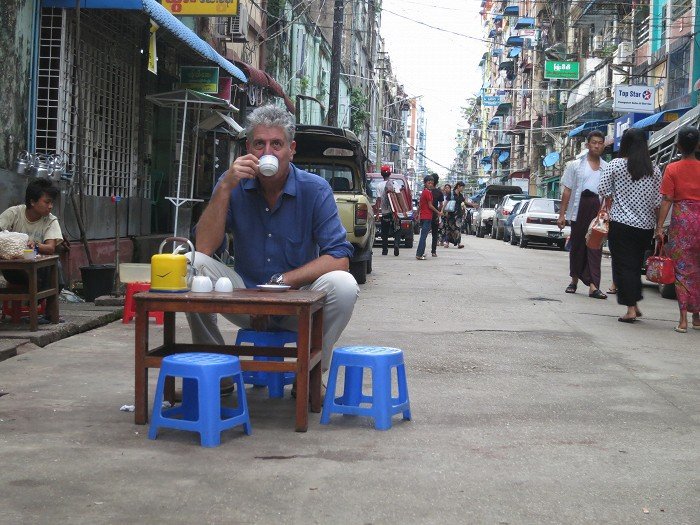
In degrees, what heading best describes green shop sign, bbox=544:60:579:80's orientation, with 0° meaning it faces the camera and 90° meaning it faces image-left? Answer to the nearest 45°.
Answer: approximately 0°

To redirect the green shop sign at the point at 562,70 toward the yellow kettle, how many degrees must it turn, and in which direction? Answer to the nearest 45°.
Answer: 0° — it already faces it

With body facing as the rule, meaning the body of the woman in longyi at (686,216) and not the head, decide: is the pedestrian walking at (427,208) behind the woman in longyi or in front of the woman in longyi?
in front

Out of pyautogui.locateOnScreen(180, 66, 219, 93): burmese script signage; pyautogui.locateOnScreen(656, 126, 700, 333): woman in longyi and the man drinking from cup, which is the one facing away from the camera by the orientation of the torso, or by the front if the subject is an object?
the woman in longyi

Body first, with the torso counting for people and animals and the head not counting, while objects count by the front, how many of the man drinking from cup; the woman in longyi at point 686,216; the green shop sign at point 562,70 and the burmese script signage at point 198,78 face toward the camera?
3

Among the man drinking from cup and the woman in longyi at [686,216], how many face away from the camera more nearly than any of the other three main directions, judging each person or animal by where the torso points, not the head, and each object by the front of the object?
1

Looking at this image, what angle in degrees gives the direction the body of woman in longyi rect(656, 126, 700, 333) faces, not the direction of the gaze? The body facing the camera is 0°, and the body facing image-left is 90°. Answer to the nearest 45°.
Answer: approximately 180°

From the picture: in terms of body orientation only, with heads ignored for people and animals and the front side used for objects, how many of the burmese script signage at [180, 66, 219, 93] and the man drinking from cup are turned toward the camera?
2
